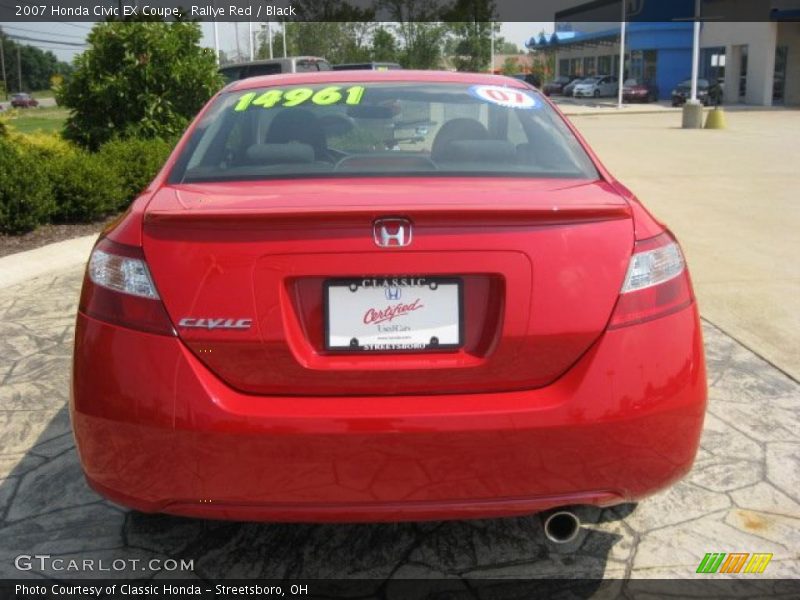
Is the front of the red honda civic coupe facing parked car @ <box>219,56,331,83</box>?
yes

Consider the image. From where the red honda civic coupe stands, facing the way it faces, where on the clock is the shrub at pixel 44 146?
The shrub is roughly at 11 o'clock from the red honda civic coupe.

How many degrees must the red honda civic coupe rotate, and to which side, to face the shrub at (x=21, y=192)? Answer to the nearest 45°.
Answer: approximately 45° to its left

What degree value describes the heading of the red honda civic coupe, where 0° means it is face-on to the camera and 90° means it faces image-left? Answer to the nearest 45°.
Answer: approximately 180°
